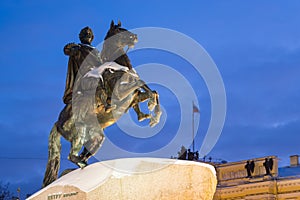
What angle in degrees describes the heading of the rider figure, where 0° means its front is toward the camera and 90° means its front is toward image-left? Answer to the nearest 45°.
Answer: approximately 315°

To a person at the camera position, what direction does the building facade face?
facing the viewer and to the left of the viewer

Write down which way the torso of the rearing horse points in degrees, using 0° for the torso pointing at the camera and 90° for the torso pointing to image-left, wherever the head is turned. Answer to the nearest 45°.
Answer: approximately 270°

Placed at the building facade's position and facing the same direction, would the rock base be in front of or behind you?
in front
